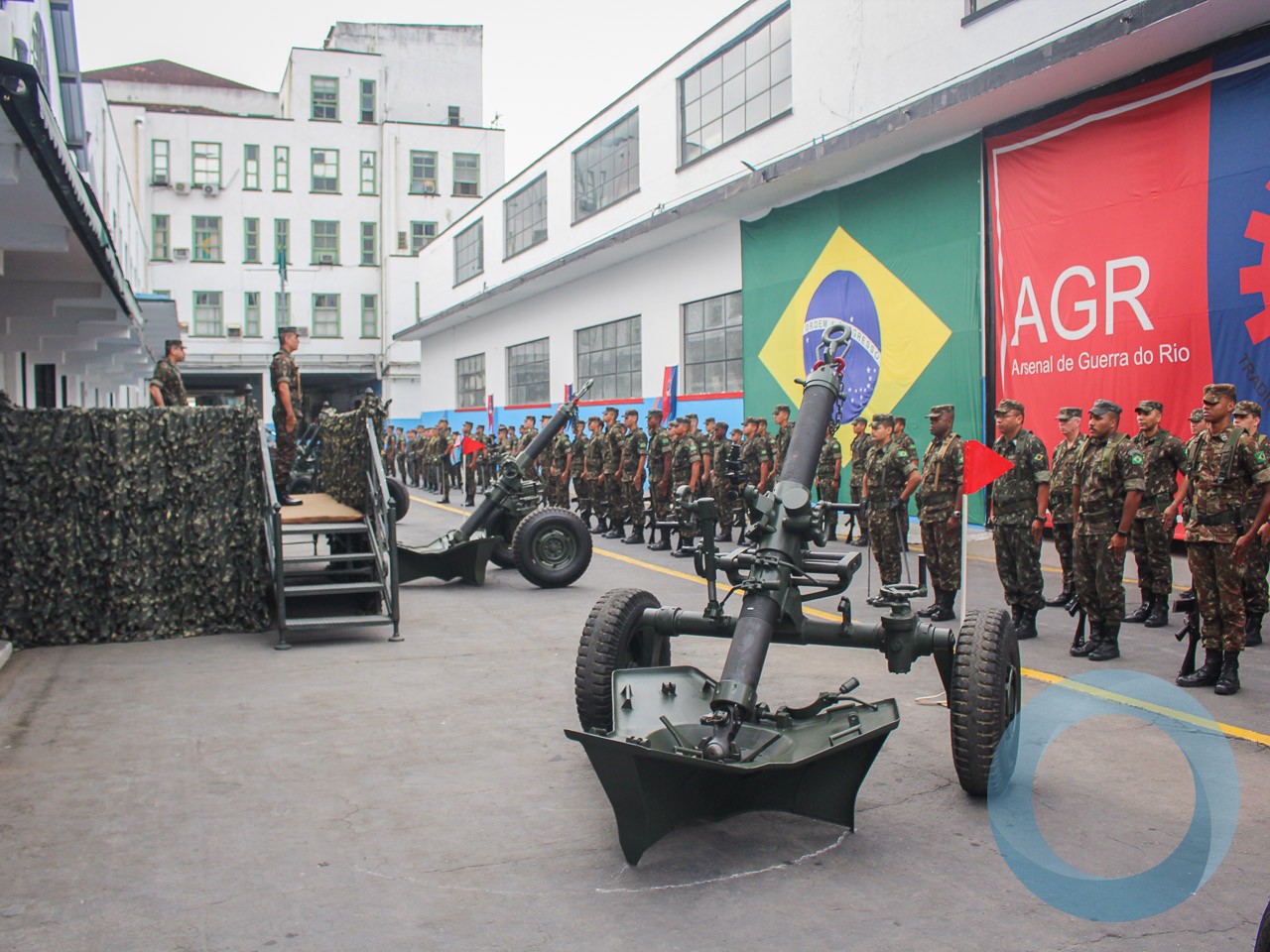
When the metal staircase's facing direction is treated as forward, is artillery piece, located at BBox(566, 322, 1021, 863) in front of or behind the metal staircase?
in front

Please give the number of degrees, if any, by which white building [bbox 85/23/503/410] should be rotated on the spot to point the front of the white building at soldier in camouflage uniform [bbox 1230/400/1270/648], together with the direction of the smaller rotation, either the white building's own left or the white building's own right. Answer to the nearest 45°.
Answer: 0° — it already faces them

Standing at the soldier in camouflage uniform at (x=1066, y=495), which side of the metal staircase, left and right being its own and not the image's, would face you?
left

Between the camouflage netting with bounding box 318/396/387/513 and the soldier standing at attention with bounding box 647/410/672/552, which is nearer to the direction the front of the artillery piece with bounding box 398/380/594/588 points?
the soldier standing at attention

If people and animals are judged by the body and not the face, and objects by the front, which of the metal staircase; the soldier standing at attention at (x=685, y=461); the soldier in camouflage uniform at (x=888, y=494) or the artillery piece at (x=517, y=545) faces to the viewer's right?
the artillery piece

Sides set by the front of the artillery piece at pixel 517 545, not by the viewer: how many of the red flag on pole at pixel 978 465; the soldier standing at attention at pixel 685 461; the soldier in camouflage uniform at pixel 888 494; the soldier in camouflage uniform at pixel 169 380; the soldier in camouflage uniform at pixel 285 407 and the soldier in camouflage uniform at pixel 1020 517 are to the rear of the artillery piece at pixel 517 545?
2

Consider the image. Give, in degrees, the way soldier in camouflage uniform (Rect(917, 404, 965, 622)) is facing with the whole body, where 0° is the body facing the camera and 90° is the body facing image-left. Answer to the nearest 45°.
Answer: approximately 45°

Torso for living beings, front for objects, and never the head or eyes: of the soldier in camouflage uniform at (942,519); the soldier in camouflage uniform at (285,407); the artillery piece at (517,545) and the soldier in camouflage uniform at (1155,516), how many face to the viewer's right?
2

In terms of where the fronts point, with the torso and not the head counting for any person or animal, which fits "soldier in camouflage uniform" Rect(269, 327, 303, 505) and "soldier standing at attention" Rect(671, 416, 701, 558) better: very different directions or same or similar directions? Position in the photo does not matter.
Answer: very different directions

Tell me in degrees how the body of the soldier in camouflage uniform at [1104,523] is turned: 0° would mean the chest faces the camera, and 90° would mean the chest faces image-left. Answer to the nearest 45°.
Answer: approximately 45°

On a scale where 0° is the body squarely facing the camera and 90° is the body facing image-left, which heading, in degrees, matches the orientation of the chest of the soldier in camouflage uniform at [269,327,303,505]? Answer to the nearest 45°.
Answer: approximately 270°

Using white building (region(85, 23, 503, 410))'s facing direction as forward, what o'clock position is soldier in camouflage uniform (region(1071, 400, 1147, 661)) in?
The soldier in camouflage uniform is roughly at 12 o'clock from the white building.

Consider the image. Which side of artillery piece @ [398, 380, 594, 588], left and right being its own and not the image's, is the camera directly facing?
right

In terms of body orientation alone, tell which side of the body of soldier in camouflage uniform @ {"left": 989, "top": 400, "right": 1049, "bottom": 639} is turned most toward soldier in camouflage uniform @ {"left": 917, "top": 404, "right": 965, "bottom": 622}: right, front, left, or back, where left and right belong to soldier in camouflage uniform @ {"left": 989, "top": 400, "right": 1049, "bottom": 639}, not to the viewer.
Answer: right
